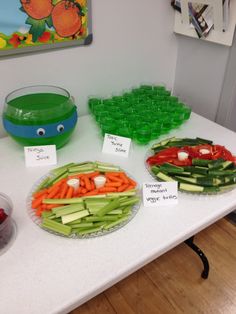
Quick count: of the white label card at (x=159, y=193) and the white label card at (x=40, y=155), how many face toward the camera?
2

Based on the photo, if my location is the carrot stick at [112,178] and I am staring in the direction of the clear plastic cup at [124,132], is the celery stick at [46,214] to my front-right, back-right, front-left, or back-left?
back-left

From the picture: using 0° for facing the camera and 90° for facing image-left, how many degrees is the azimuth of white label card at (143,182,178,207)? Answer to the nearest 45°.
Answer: approximately 0°

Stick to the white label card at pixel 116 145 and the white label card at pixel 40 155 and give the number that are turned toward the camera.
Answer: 2
